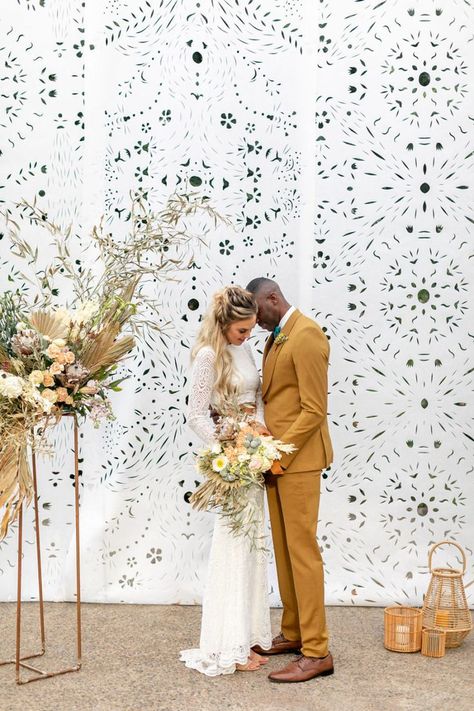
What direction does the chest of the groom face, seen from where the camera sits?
to the viewer's left

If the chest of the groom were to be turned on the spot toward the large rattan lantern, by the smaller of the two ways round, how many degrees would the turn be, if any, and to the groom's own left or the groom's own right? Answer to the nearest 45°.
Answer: approximately 135° to the groom's own right

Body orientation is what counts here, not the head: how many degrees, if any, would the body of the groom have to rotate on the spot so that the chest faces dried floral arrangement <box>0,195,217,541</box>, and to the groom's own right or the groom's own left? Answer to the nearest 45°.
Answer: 0° — they already face it

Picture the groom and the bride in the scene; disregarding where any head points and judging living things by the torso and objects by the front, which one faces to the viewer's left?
the groom

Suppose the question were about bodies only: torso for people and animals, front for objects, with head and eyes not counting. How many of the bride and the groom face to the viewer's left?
1

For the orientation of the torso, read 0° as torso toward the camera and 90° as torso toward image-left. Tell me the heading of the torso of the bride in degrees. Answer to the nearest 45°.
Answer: approximately 315°

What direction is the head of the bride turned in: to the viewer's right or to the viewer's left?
to the viewer's right
